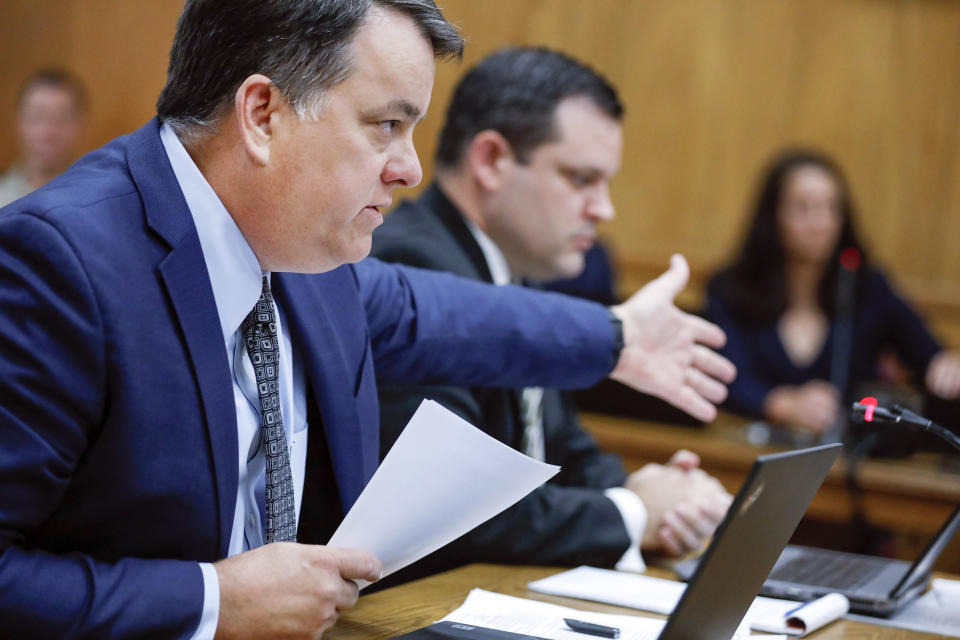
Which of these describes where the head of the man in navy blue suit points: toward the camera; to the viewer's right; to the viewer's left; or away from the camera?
to the viewer's right

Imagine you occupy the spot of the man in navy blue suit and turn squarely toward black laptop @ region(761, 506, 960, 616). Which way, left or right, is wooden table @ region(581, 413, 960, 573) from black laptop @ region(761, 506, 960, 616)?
left

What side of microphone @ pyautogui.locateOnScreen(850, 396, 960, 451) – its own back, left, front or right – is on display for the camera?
left

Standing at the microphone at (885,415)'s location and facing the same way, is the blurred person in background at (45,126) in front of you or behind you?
in front

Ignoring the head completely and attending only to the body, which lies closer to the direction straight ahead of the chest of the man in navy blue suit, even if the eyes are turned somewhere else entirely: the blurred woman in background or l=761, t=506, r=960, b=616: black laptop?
the black laptop

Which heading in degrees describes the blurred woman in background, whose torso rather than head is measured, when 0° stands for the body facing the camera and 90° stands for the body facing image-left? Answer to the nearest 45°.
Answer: approximately 0°

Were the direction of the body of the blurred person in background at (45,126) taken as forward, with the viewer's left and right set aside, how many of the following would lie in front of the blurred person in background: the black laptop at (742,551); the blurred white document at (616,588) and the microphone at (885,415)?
3

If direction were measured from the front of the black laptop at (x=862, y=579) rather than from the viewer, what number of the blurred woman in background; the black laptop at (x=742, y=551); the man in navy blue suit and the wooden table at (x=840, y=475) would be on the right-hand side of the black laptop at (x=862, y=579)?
2
